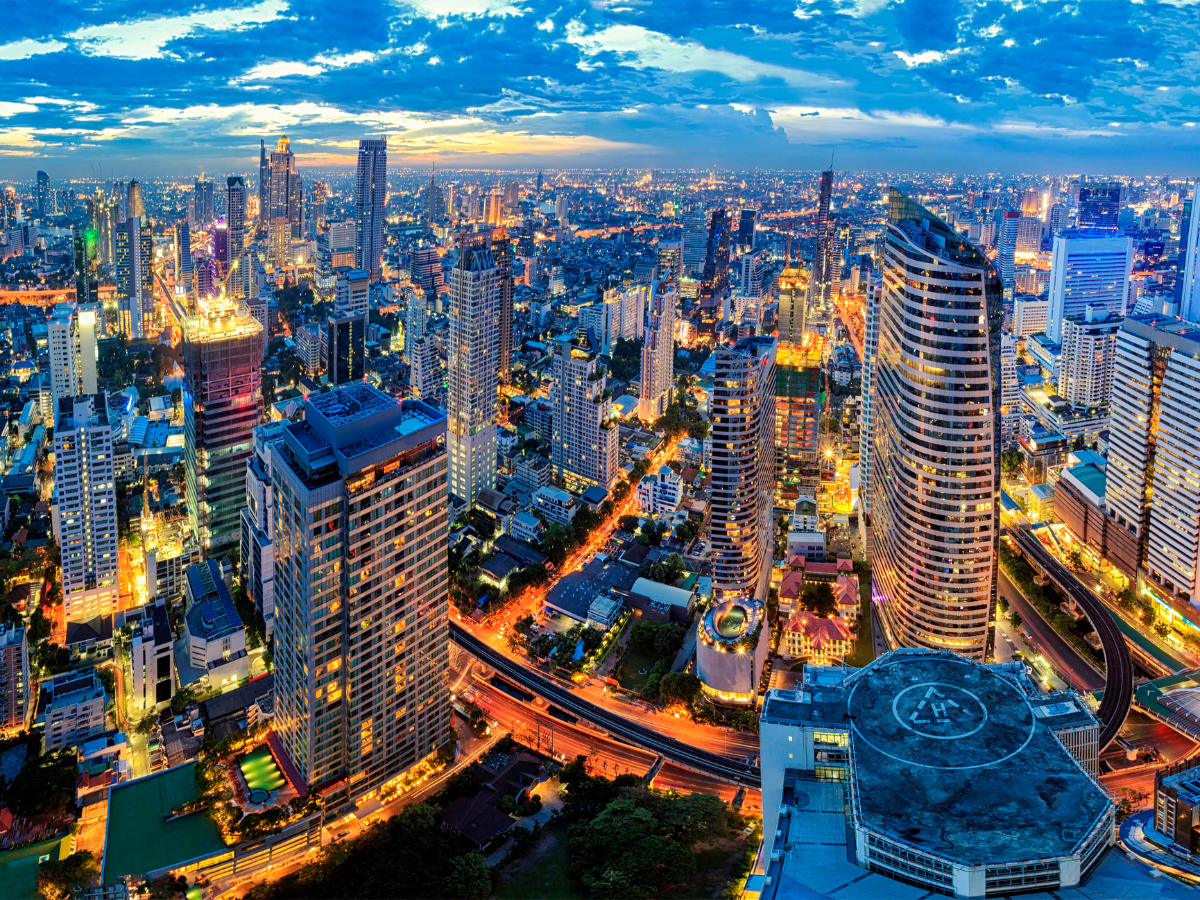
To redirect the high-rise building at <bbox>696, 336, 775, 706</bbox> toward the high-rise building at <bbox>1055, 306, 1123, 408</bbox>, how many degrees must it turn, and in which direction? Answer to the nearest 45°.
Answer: approximately 135° to its left

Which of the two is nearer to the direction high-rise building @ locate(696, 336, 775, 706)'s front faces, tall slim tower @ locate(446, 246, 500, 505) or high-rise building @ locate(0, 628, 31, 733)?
the high-rise building

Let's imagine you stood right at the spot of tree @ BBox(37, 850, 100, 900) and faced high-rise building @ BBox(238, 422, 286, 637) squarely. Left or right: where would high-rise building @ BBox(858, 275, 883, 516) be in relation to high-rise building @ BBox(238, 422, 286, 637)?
right

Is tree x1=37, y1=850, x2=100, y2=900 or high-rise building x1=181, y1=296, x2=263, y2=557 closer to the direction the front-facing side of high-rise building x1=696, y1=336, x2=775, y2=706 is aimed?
the tree

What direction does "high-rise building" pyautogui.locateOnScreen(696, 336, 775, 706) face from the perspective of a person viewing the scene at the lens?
facing the viewer
